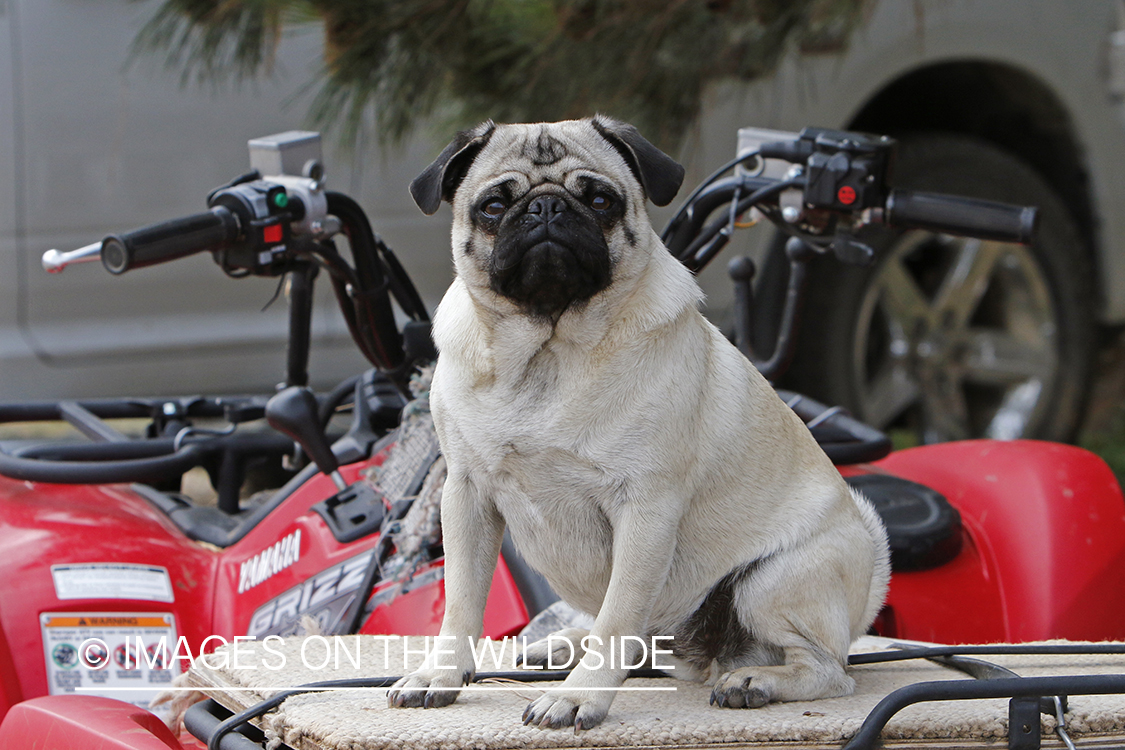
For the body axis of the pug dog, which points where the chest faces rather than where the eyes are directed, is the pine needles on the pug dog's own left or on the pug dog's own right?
on the pug dog's own right

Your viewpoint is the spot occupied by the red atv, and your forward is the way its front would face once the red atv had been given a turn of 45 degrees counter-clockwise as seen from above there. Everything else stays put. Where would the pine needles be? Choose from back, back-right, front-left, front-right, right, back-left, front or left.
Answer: right

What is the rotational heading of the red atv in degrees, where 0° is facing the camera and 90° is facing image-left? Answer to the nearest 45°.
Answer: approximately 135°

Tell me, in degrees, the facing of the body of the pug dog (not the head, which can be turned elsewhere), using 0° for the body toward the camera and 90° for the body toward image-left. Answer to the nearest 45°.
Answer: approximately 45°
